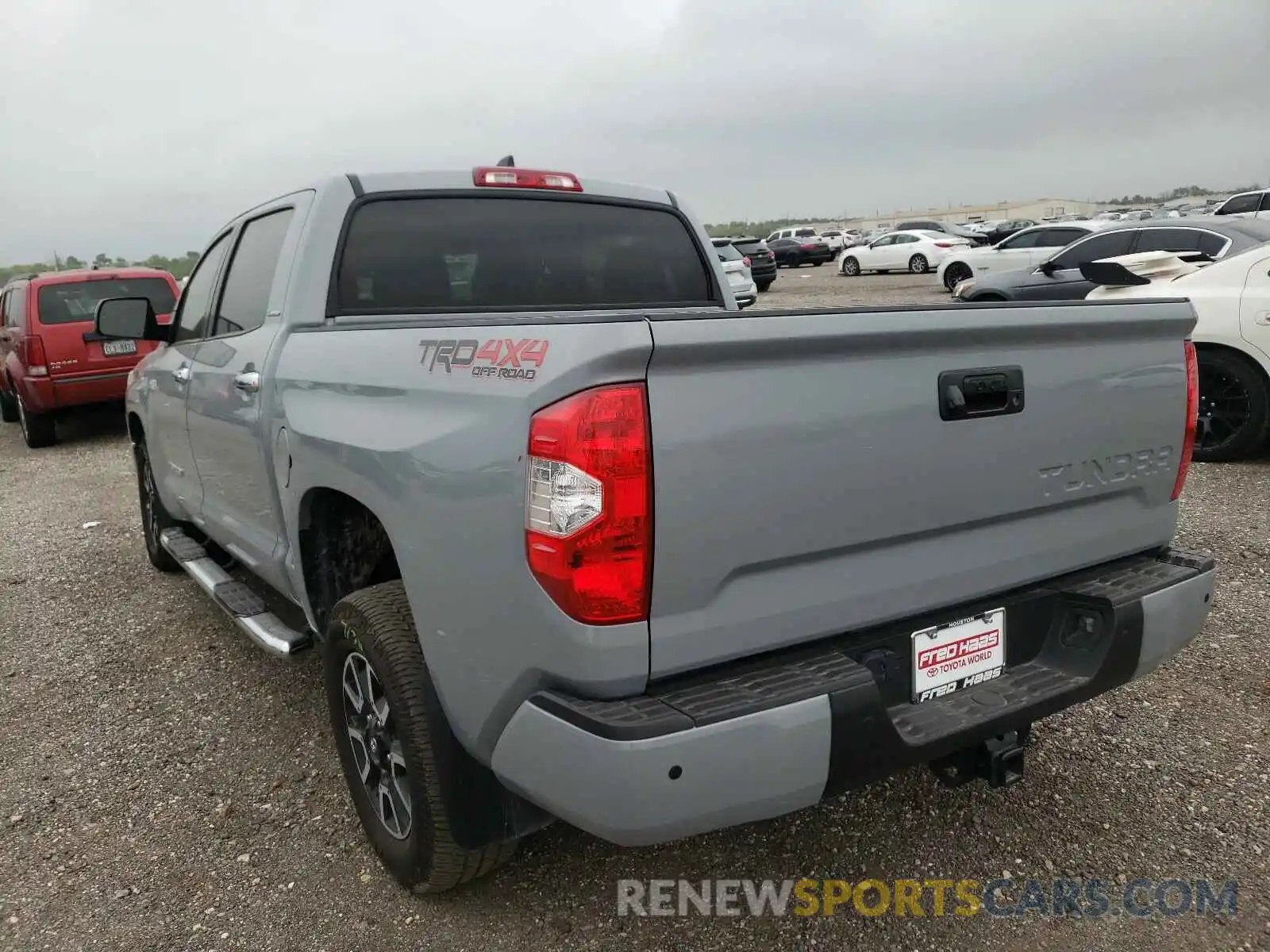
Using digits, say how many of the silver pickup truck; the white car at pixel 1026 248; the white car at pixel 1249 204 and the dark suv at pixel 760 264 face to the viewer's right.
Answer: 0

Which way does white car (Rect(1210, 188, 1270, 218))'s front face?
to the viewer's left

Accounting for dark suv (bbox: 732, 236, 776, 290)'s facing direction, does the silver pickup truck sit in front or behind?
behind

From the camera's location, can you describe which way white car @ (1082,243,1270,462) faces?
facing to the right of the viewer

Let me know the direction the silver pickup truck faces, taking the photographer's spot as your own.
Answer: facing away from the viewer and to the left of the viewer

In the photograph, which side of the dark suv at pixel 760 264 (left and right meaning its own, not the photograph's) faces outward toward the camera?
back

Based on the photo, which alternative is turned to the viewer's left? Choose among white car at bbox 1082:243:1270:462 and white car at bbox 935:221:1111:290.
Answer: white car at bbox 935:221:1111:290

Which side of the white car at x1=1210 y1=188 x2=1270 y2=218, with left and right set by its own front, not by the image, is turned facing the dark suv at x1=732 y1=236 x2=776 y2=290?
front

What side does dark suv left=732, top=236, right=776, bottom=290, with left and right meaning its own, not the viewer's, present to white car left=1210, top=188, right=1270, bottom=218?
right

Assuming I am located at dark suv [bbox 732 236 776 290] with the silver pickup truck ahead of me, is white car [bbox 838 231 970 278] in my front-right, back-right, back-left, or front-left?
back-left

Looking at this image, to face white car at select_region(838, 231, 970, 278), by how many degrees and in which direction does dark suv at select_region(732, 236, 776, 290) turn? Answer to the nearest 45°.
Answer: approximately 45° to its right

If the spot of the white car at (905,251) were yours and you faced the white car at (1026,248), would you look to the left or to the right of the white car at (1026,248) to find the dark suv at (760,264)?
right

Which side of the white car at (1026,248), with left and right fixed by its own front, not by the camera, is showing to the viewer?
left

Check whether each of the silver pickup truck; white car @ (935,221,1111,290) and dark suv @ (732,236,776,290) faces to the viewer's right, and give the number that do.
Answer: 0
